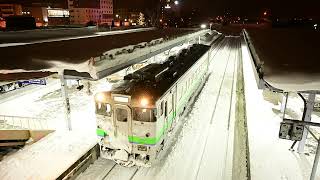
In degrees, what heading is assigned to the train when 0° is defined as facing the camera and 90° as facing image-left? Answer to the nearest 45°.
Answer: approximately 45°
